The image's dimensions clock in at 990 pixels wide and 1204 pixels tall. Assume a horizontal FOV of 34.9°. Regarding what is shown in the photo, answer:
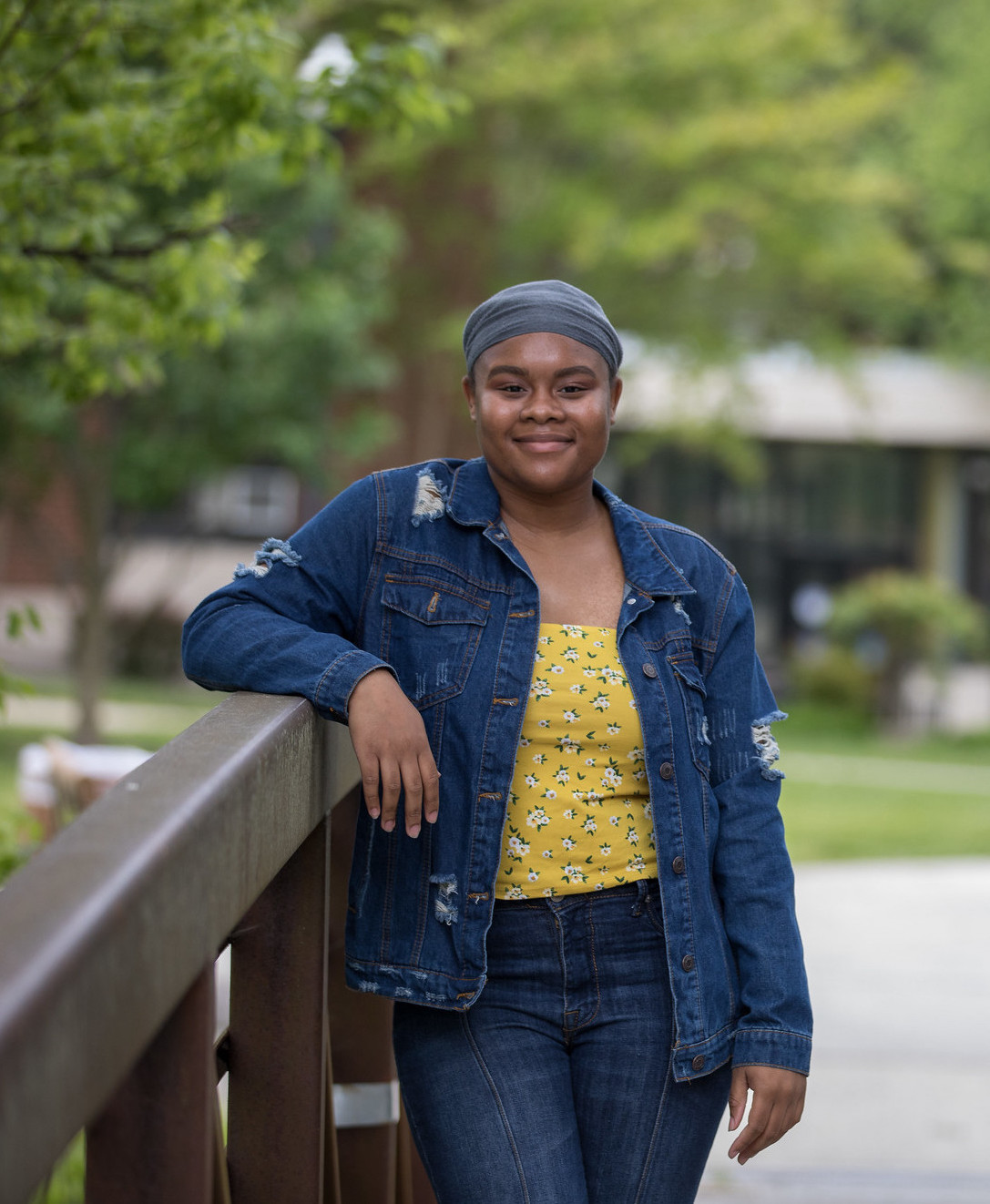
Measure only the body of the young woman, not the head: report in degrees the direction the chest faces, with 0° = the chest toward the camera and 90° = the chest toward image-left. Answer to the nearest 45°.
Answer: approximately 0°

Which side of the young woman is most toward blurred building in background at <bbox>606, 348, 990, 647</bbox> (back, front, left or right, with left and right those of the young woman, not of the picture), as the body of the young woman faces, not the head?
back

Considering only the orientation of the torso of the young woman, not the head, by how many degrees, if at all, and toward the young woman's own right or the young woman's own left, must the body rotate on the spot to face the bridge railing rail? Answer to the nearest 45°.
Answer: approximately 45° to the young woman's own right

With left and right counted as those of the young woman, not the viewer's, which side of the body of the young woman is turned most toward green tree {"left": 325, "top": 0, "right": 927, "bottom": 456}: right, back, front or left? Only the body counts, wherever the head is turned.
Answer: back

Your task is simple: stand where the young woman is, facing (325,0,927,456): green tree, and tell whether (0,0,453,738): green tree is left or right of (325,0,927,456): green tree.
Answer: left

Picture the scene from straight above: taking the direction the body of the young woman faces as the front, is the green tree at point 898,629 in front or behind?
behind

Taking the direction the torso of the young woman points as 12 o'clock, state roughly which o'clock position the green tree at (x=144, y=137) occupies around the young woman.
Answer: The green tree is roughly at 5 o'clock from the young woman.

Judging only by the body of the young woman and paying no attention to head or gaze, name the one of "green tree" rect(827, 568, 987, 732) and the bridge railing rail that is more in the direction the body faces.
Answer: the bridge railing rail
